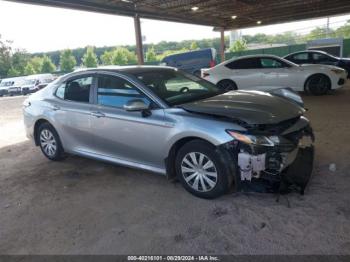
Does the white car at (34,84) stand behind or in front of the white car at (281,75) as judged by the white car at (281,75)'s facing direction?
behind

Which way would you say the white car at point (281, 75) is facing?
to the viewer's right

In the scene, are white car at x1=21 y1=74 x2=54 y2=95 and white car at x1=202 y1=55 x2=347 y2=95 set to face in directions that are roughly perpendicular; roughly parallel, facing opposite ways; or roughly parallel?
roughly perpendicular

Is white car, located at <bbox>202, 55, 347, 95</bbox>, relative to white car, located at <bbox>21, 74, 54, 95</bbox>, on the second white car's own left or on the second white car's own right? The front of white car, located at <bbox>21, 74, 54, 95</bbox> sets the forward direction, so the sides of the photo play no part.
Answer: on the second white car's own left

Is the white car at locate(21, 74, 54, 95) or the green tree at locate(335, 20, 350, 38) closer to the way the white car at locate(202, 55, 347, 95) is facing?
the green tree

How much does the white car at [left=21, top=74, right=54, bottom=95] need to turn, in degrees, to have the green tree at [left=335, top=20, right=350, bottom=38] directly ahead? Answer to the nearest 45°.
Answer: approximately 135° to its left
